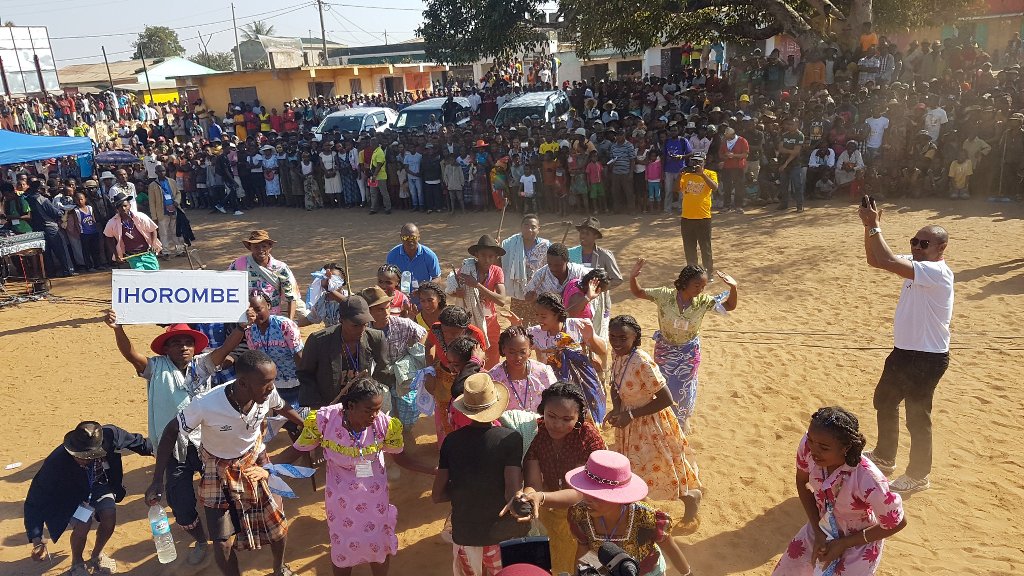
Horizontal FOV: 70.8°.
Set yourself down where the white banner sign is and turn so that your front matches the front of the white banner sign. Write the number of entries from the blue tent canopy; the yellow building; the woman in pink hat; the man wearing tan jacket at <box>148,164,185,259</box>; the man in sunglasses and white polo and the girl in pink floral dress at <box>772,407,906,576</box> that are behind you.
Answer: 3

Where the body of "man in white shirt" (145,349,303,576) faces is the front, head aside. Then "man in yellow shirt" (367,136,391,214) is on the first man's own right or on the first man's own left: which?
on the first man's own left

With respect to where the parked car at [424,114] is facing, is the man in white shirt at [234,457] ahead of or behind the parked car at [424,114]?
ahead

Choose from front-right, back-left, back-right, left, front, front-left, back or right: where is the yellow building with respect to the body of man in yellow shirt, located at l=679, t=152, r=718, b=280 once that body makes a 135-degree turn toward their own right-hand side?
front

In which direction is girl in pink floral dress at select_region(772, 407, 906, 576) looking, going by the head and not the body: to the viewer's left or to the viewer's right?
to the viewer's left

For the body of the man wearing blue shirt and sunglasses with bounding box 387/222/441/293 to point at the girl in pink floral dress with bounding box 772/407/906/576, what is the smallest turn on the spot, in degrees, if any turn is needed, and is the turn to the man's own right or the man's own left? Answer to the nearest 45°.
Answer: approximately 45° to the man's own left

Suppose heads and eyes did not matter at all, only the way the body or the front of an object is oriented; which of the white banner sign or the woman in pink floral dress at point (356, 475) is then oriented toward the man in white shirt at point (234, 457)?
the white banner sign

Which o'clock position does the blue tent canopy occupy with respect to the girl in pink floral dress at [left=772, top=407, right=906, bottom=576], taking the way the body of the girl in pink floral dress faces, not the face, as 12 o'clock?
The blue tent canopy is roughly at 2 o'clock from the girl in pink floral dress.

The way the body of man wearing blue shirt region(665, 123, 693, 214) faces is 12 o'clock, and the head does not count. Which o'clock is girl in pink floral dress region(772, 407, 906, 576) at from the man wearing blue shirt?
The girl in pink floral dress is roughly at 12 o'clock from the man wearing blue shirt.

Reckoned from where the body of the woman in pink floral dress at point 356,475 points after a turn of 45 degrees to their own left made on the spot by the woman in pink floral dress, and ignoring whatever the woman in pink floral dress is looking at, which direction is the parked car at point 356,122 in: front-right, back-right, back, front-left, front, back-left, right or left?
back-left

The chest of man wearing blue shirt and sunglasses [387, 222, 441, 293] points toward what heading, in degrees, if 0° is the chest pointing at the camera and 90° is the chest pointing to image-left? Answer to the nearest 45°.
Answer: approximately 0°

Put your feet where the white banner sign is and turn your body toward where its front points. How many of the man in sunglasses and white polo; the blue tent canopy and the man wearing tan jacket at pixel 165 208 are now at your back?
2

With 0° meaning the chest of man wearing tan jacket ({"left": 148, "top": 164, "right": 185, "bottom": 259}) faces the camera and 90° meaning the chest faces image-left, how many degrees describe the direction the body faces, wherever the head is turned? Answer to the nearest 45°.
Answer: approximately 315°

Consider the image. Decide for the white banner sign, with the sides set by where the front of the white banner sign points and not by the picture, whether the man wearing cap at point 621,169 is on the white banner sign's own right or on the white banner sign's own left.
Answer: on the white banner sign's own left
